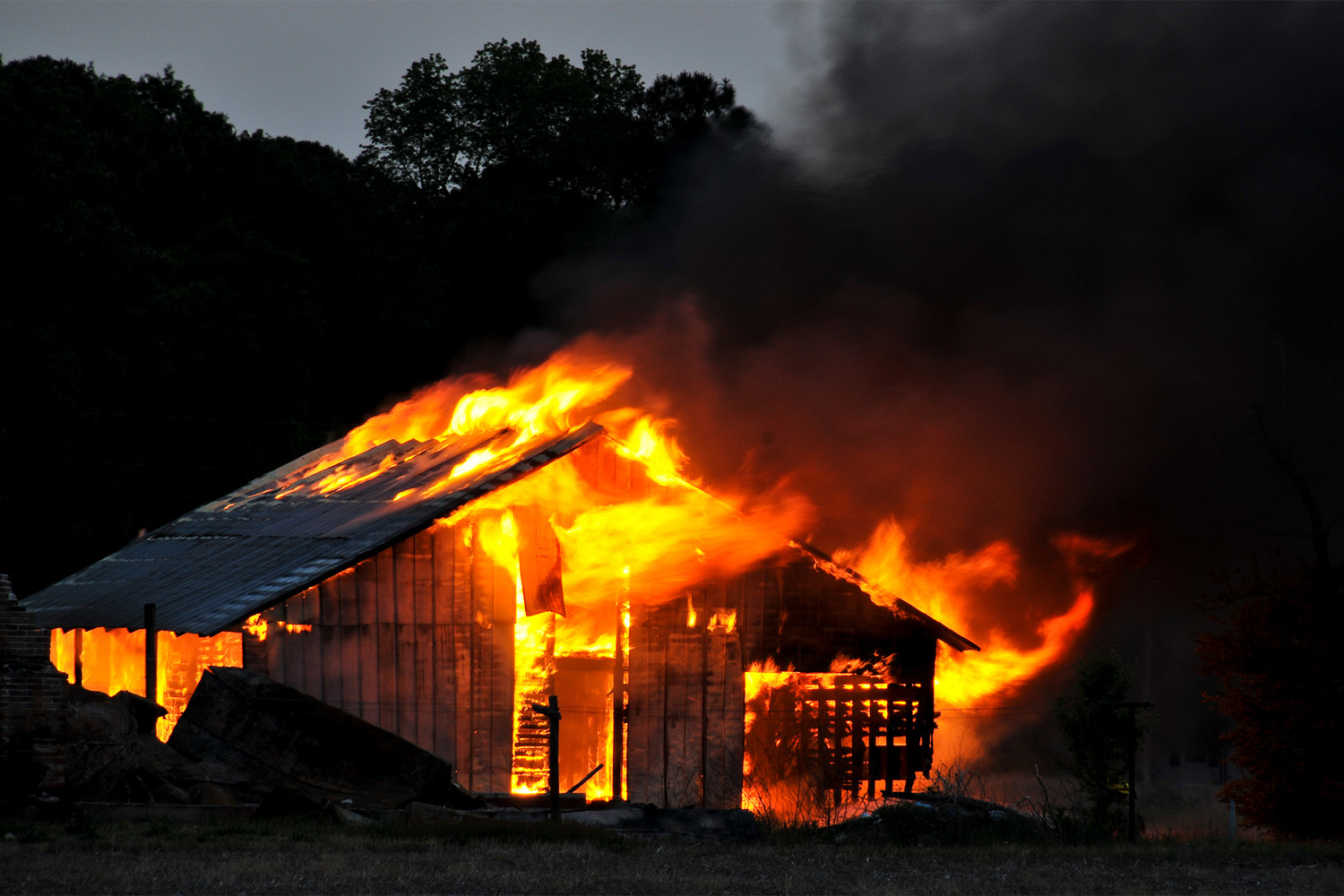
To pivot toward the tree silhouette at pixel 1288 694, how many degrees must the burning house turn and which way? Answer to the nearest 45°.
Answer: approximately 45° to its left

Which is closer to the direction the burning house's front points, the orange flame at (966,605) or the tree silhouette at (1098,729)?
the tree silhouette

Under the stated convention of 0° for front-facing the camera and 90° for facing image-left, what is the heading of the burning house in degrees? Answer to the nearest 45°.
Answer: approximately 0°

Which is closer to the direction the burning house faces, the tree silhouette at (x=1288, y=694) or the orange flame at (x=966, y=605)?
the tree silhouette

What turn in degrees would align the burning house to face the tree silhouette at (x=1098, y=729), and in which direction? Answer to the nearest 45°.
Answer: approximately 90° to its left
